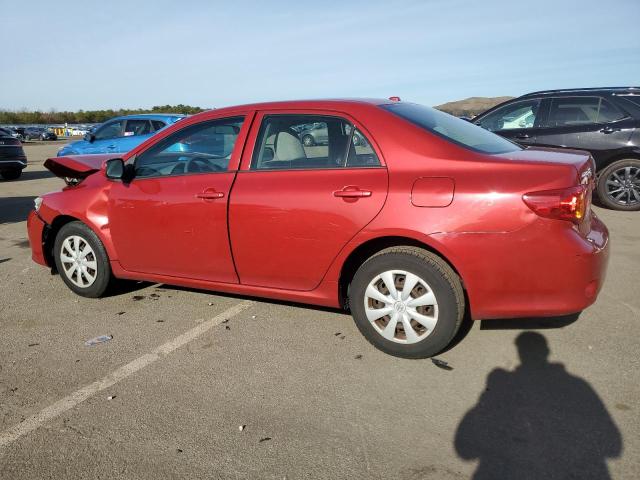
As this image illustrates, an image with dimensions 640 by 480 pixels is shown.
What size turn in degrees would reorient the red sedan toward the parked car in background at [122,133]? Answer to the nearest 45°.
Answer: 0° — it already faces it

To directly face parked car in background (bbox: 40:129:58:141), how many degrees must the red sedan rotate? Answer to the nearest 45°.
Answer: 0° — it already faces it

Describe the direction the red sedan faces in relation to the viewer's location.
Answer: facing away from the viewer and to the left of the viewer

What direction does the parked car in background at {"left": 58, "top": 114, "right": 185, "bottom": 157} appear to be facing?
to the viewer's left

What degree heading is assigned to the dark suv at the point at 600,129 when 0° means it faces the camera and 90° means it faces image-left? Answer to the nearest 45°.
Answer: approximately 90°

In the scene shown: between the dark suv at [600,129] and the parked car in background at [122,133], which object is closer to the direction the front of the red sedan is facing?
the parked car in background

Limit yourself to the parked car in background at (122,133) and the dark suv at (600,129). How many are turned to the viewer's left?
2

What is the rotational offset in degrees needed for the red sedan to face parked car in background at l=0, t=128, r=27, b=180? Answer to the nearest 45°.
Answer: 0° — it already faces it

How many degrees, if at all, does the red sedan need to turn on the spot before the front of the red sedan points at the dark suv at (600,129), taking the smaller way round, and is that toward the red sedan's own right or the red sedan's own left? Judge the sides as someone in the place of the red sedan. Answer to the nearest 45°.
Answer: approximately 90° to the red sedan's own right
